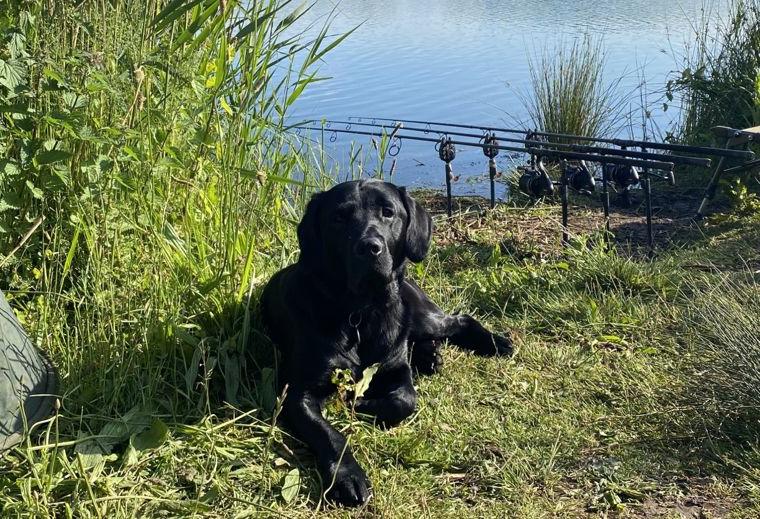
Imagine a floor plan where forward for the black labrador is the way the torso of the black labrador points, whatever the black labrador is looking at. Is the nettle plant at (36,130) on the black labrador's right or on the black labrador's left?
on the black labrador's right

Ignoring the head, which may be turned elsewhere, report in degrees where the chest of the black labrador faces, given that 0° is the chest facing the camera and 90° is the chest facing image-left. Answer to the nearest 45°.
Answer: approximately 0°

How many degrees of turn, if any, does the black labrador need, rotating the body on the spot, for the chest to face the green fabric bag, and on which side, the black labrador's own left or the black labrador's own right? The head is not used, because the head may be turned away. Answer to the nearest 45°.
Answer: approximately 45° to the black labrador's own right

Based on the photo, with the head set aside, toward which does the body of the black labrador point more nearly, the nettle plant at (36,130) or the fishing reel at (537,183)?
the nettle plant

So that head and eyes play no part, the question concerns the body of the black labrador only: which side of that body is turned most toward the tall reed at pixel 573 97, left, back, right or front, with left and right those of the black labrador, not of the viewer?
back

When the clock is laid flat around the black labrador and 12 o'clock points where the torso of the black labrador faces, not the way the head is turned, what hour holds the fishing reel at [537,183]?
The fishing reel is roughly at 7 o'clock from the black labrador.

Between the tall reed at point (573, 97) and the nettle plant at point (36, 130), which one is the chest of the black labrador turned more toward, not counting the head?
the nettle plant

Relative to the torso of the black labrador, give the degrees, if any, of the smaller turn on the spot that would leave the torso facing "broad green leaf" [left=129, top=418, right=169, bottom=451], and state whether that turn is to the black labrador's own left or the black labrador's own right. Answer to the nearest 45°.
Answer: approximately 45° to the black labrador's own right
